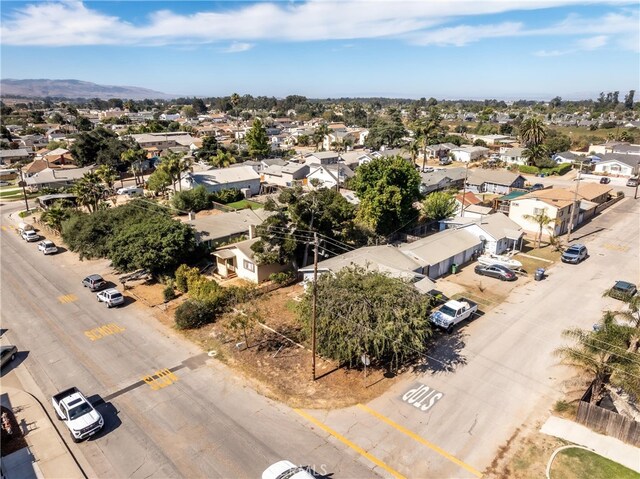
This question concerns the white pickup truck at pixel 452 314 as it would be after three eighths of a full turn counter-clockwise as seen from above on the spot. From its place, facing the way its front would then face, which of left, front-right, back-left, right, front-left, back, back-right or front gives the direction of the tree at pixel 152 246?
back

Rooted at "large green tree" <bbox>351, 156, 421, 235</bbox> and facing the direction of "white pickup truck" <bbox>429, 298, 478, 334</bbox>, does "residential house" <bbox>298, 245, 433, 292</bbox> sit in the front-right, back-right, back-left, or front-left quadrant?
front-right

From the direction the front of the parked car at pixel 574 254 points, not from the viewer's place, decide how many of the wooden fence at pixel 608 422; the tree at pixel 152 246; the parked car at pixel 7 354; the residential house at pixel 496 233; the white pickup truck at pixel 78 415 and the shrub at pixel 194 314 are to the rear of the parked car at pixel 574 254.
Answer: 0

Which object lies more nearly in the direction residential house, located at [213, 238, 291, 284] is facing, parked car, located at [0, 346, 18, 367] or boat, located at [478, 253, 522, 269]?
the parked car

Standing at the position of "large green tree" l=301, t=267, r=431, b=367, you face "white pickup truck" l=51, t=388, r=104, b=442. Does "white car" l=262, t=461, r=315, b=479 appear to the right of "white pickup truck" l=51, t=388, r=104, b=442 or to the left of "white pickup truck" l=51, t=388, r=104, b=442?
left

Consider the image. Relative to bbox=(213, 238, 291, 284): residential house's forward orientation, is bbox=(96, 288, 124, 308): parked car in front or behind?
in front

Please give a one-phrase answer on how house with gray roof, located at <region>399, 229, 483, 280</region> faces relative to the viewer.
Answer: facing the viewer and to the right of the viewer

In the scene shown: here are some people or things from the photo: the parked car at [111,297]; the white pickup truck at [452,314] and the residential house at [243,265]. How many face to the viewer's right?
0

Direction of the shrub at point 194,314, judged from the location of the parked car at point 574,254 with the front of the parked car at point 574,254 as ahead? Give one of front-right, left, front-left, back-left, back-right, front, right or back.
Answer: front

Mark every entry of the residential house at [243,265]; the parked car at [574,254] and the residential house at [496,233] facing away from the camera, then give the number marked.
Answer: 0

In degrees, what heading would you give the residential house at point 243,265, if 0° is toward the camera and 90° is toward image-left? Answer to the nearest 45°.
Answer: approximately 45°

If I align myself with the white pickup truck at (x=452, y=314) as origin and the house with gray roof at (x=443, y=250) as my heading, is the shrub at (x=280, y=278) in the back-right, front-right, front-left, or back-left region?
front-left

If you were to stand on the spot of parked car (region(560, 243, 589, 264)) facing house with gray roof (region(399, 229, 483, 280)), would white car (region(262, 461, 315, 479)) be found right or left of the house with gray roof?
left

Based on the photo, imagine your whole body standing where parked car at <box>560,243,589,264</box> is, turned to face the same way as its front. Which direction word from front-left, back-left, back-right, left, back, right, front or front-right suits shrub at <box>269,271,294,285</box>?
front

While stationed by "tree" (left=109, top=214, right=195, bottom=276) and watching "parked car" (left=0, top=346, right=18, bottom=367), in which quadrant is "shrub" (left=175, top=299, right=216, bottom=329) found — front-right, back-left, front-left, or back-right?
front-left

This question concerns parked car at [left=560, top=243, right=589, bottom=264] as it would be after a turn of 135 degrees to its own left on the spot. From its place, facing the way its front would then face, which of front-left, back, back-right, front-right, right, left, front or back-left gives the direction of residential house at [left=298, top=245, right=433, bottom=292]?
back-right

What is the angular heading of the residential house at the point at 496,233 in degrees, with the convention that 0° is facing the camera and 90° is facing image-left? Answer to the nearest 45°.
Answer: approximately 315°
